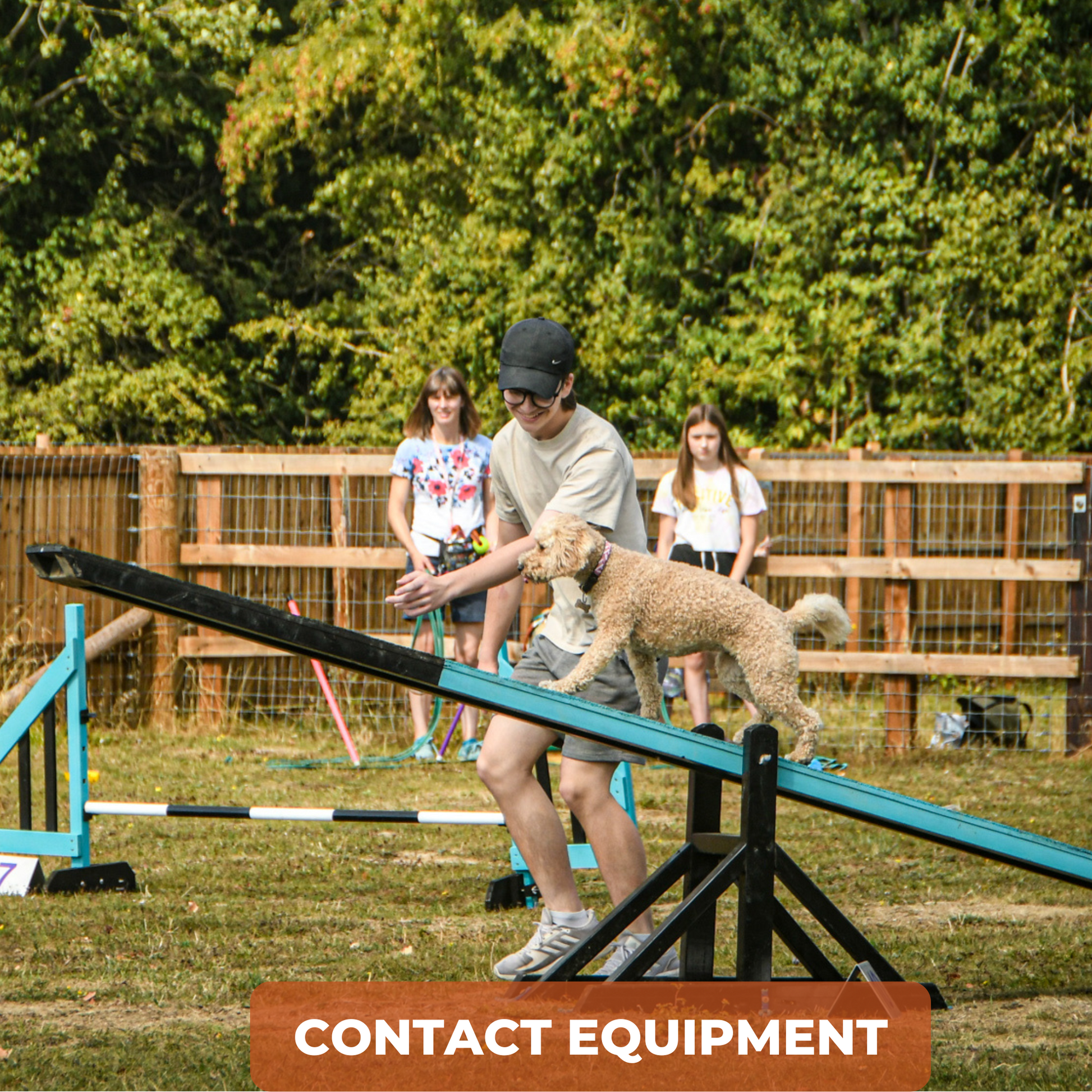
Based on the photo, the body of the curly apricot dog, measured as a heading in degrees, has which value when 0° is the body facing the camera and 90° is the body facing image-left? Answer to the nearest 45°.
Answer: approximately 90°

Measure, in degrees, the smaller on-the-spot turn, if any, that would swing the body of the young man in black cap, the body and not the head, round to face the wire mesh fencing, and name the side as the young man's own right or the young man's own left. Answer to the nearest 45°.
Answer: approximately 135° to the young man's own right

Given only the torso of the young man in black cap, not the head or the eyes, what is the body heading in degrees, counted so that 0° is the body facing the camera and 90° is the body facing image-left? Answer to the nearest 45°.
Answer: approximately 45°

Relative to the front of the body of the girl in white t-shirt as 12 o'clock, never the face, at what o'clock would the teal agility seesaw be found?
The teal agility seesaw is roughly at 12 o'clock from the girl in white t-shirt.

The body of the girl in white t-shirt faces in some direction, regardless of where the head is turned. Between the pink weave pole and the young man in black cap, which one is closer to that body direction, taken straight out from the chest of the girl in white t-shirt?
the young man in black cap

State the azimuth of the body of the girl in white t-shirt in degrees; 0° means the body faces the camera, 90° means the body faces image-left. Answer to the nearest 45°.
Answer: approximately 0°

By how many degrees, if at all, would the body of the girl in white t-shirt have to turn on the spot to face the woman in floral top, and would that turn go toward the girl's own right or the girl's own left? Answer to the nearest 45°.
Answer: approximately 90° to the girl's own right

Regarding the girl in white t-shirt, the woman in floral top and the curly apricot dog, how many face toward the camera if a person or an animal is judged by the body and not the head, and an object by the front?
2

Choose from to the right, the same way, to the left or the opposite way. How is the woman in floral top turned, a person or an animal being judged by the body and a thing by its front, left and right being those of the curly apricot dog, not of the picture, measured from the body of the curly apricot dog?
to the left

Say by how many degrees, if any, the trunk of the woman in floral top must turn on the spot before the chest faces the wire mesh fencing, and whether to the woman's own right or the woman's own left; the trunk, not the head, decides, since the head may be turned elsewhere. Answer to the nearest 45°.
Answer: approximately 180°
